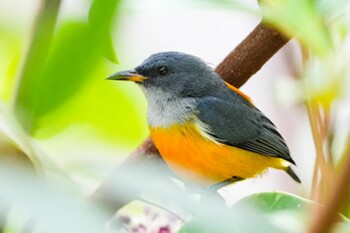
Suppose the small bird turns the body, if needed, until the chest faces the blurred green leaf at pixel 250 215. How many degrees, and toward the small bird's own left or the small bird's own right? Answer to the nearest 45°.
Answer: approximately 90° to the small bird's own left

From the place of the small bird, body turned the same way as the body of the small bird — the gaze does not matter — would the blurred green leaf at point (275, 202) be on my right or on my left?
on my left

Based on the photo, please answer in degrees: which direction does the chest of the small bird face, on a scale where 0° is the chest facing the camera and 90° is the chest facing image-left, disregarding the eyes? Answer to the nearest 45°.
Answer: approximately 90°
